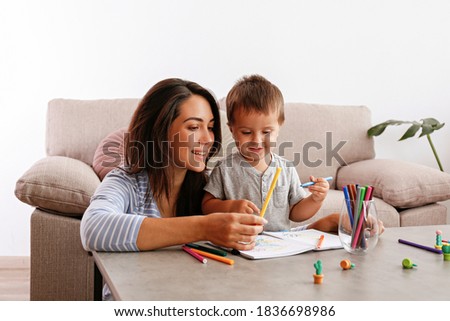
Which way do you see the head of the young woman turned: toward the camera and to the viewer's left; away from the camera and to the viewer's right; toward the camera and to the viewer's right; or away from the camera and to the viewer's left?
toward the camera and to the viewer's right

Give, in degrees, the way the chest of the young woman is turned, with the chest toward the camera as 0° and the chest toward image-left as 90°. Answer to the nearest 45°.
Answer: approximately 315°

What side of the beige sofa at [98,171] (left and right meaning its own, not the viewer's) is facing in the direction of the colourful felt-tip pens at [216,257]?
front

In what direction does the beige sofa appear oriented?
toward the camera

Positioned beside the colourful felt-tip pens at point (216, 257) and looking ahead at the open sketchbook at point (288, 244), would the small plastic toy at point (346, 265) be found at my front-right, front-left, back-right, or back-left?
front-right

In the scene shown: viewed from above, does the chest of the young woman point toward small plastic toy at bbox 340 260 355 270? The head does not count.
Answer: yes

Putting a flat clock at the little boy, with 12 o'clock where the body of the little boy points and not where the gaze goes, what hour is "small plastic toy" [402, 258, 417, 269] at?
The small plastic toy is roughly at 11 o'clock from the little boy.

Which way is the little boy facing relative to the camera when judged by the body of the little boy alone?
toward the camera

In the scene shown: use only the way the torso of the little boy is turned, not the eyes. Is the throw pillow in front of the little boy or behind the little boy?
behind

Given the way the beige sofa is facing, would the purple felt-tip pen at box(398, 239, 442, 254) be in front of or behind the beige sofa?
in front

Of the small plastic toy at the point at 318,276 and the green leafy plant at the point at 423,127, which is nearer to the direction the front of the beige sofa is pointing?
the small plastic toy
